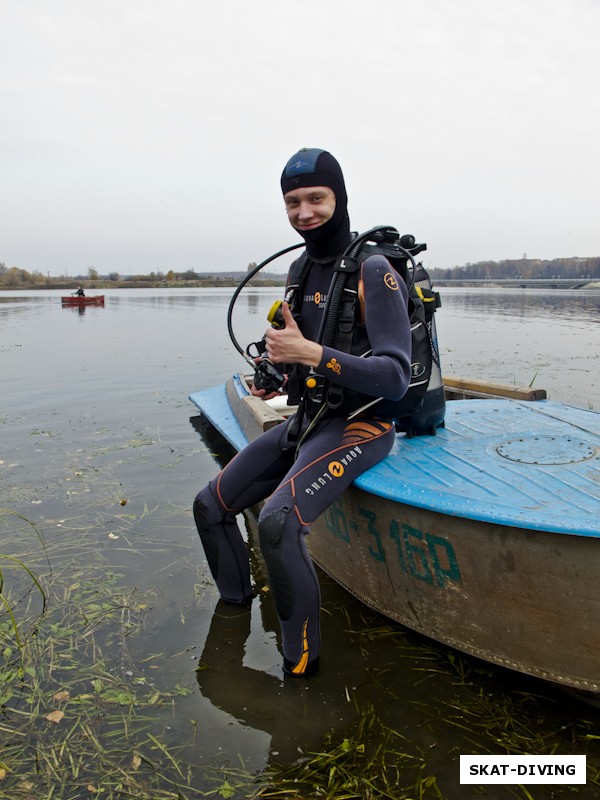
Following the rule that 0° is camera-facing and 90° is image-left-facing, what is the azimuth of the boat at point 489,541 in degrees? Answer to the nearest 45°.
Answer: approximately 315°

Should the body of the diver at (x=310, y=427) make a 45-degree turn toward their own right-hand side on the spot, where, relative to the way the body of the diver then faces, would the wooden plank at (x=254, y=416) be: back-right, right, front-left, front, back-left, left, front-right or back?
right

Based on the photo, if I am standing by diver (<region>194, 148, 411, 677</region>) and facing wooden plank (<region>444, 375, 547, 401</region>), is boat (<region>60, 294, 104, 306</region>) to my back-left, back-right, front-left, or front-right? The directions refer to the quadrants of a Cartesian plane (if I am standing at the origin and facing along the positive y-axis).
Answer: front-left

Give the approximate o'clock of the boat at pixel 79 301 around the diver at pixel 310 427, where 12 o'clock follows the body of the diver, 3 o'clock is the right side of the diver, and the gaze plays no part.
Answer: The boat is roughly at 4 o'clock from the diver.

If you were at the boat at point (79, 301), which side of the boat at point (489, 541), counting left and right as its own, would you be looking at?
back

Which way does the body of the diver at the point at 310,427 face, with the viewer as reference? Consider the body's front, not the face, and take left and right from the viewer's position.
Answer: facing the viewer and to the left of the viewer
